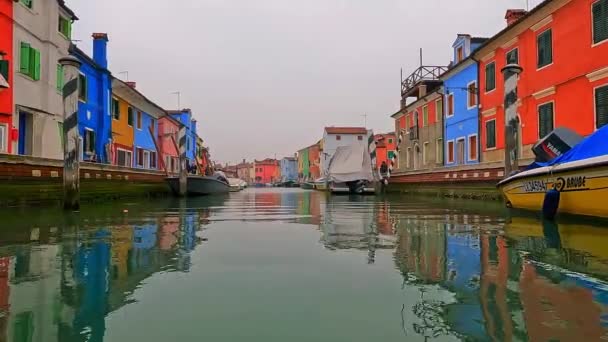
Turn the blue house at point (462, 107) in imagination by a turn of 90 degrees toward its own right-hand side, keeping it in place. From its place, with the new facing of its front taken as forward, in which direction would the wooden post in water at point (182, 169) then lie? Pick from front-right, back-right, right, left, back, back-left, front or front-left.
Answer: left

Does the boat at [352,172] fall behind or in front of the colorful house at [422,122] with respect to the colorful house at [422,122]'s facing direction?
in front

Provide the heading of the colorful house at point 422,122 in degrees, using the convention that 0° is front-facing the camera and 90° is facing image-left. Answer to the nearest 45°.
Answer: approximately 45°

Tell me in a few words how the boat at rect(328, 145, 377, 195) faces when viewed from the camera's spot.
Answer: facing away from the viewer

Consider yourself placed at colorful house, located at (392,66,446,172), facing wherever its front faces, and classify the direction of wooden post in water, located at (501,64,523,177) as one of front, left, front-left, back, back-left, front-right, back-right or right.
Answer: front-left

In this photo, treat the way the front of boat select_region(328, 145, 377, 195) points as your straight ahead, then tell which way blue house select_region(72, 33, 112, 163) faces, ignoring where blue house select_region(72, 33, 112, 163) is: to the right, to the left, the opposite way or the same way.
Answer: to the right

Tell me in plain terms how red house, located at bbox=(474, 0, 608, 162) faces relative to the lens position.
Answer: facing the viewer and to the left of the viewer

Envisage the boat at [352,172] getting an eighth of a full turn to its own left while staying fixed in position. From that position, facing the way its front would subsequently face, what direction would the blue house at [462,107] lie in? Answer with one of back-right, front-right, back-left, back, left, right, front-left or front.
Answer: back-right

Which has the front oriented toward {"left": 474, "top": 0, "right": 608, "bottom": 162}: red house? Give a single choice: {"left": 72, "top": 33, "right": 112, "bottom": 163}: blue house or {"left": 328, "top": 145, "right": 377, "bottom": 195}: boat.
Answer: the blue house

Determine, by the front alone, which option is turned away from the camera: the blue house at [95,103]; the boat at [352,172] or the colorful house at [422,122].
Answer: the boat

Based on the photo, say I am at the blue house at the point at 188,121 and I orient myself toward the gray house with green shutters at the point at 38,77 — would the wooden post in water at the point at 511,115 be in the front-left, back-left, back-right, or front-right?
front-left

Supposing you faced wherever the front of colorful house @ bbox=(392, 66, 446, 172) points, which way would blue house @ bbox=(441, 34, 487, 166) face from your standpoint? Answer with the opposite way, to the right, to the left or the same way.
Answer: the same way

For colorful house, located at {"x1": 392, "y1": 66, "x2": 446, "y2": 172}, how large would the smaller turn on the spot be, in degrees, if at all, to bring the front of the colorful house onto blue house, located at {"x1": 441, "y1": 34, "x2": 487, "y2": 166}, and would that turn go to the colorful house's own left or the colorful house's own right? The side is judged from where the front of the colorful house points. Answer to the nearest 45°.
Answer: approximately 45° to the colorful house's own left
